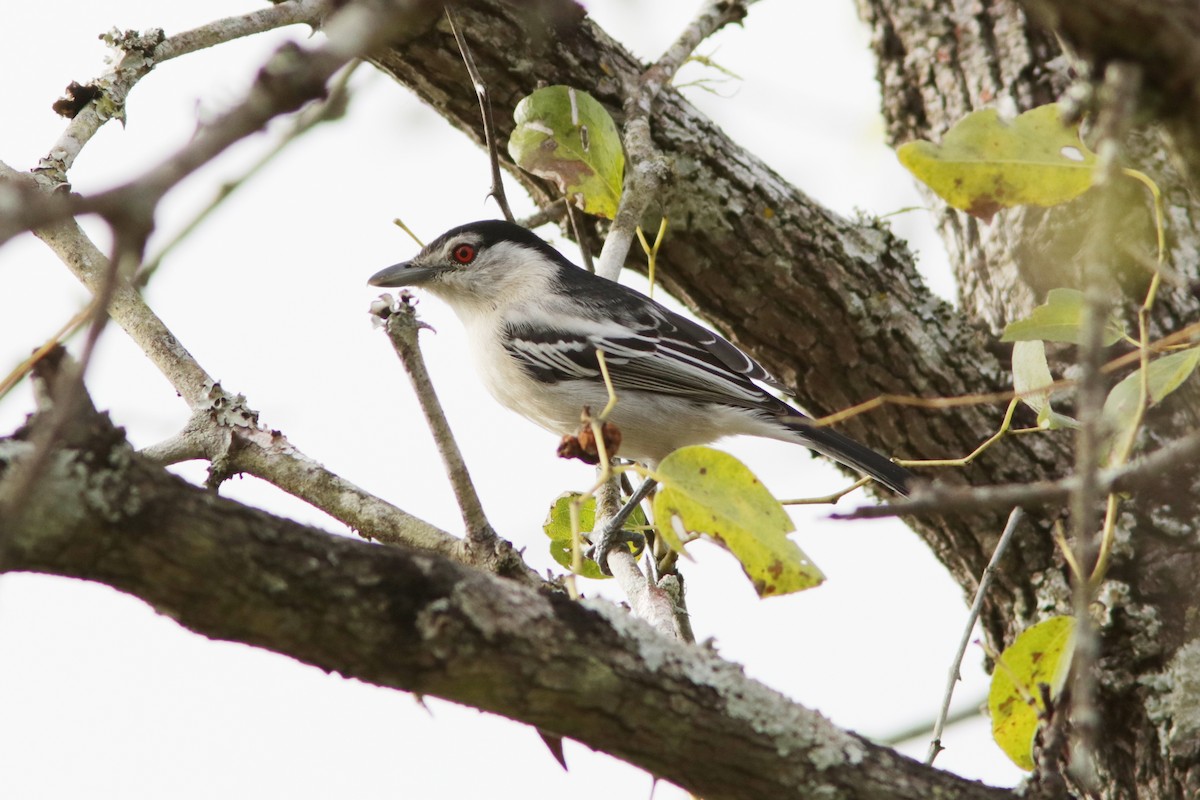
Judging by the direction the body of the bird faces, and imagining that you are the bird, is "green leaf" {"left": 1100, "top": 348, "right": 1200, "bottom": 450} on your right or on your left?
on your left

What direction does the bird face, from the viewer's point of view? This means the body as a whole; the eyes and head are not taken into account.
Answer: to the viewer's left

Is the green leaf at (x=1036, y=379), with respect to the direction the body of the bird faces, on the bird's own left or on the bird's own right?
on the bird's own left
